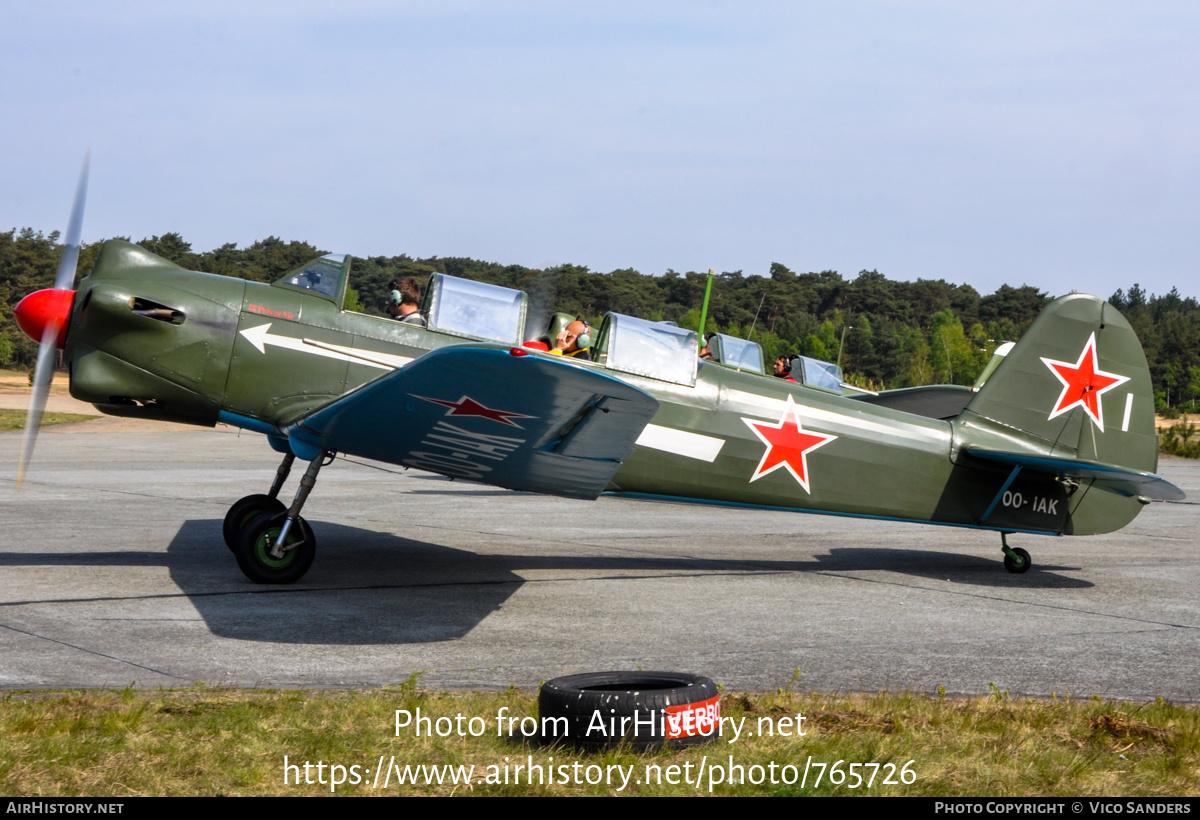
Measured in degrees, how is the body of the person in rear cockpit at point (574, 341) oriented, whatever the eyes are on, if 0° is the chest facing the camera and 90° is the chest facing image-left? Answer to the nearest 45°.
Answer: approximately 90°

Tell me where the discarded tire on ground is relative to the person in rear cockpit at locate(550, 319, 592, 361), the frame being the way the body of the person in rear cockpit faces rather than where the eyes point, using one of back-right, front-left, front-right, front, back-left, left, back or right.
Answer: left

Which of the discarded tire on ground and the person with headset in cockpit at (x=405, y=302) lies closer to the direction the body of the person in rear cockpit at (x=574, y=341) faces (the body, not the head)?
the person with headset in cockpit
